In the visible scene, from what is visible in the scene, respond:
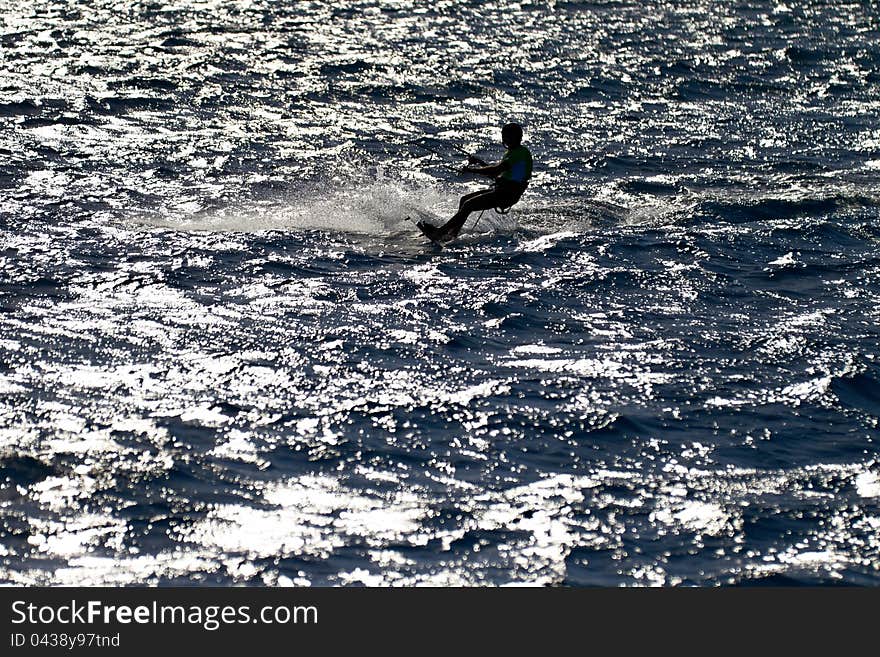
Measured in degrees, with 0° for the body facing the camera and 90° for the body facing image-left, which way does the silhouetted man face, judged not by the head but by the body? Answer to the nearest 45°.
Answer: approximately 90°
